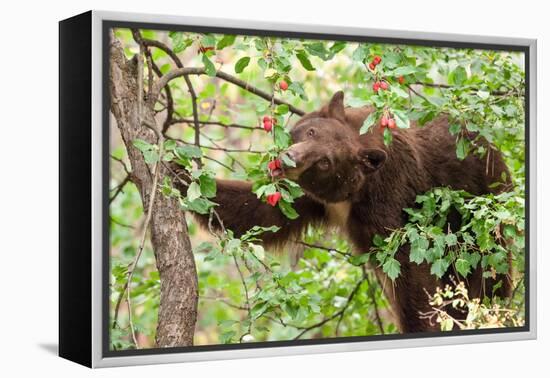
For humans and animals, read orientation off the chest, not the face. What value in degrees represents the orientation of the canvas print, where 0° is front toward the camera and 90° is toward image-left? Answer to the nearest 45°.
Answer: approximately 315°
